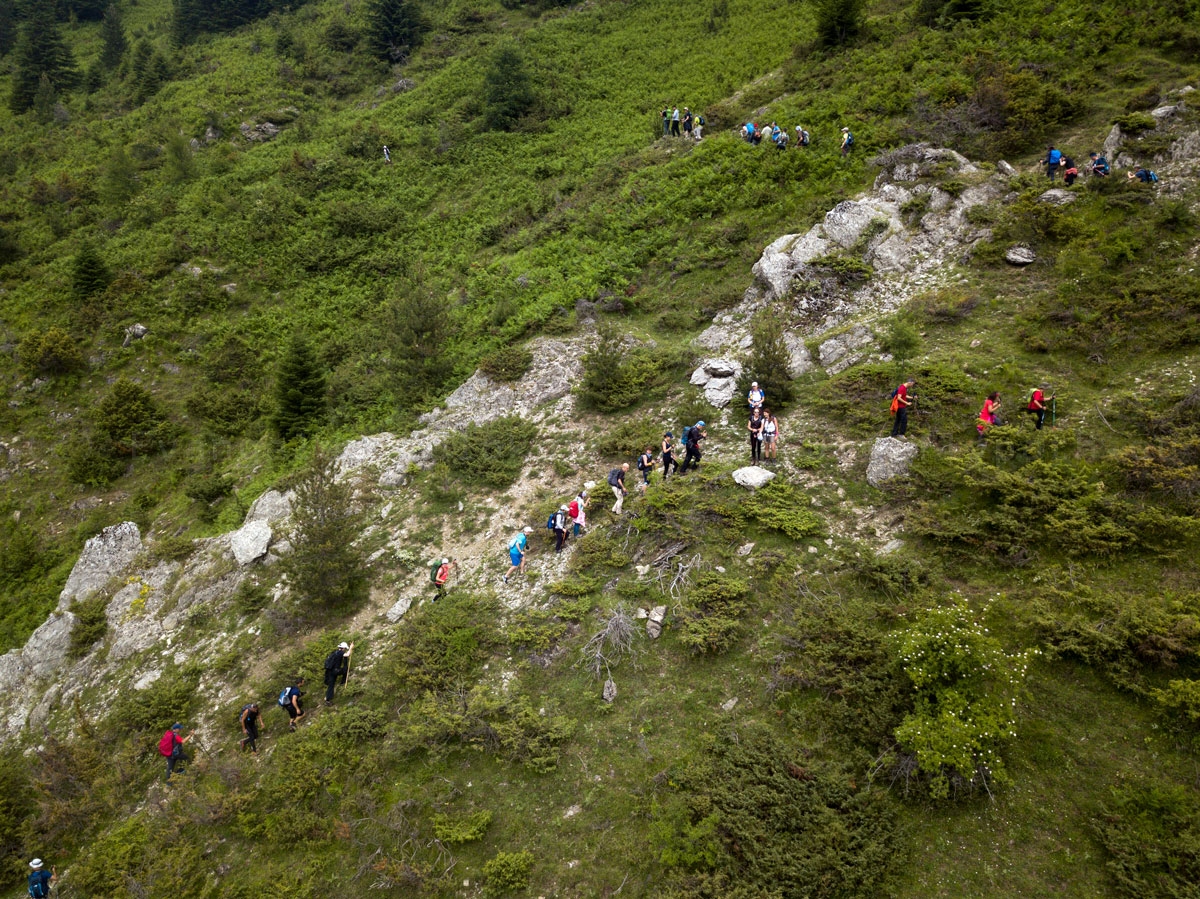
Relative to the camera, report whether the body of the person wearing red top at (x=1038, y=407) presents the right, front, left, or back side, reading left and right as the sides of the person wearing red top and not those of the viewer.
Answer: right

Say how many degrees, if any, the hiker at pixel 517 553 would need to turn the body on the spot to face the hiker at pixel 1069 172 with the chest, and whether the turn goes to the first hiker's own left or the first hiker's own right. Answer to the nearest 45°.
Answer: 0° — they already face them

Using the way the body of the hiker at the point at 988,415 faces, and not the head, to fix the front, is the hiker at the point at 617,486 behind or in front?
behind

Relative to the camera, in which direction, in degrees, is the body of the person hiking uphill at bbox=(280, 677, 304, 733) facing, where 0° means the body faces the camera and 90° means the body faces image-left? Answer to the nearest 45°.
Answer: approximately 270°

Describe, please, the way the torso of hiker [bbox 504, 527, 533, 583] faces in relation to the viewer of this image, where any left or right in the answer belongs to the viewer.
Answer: facing to the right of the viewer

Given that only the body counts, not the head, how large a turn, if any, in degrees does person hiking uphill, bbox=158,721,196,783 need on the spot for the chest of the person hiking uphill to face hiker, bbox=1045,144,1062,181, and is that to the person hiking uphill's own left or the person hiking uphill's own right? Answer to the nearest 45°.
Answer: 0° — they already face them

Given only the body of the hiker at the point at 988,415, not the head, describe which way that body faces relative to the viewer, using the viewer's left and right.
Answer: facing to the right of the viewer

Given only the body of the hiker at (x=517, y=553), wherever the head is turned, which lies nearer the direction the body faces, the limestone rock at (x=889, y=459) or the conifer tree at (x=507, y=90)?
the limestone rock

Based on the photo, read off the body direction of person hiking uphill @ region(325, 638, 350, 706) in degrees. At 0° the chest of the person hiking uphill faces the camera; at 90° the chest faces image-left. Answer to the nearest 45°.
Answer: approximately 270°

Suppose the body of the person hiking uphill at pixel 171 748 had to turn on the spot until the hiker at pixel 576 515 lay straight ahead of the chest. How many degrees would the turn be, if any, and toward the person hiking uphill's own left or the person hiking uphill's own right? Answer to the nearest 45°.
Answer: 0° — they already face them
